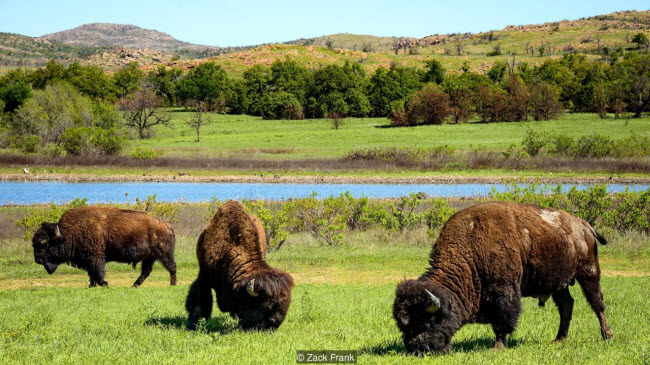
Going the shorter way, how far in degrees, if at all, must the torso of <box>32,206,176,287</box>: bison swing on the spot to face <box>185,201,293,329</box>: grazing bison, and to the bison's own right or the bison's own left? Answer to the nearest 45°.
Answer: approximately 90° to the bison's own left

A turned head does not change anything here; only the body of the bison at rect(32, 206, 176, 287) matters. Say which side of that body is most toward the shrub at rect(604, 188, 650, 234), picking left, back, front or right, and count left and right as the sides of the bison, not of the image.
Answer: back

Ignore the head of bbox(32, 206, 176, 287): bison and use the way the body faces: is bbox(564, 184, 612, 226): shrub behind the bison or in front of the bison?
behind

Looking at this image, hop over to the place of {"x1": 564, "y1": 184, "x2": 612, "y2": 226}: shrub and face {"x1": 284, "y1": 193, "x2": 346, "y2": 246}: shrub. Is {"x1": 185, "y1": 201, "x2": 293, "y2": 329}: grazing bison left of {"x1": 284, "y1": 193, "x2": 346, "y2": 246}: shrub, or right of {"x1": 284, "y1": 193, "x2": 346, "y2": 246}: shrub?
left

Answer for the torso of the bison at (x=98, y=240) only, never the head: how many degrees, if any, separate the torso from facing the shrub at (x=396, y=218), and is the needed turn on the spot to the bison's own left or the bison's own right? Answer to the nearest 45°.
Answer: approximately 135° to the bison's own right

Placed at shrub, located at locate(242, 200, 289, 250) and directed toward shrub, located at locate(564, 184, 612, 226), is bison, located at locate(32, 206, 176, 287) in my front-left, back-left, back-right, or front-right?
back-right

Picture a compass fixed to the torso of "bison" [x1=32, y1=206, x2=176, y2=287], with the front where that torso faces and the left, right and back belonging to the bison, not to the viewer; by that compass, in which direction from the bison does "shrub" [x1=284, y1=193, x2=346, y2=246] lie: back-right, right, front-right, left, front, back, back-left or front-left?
back-right

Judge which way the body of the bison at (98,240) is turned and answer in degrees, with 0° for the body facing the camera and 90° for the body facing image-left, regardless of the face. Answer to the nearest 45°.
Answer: approximately 90°
